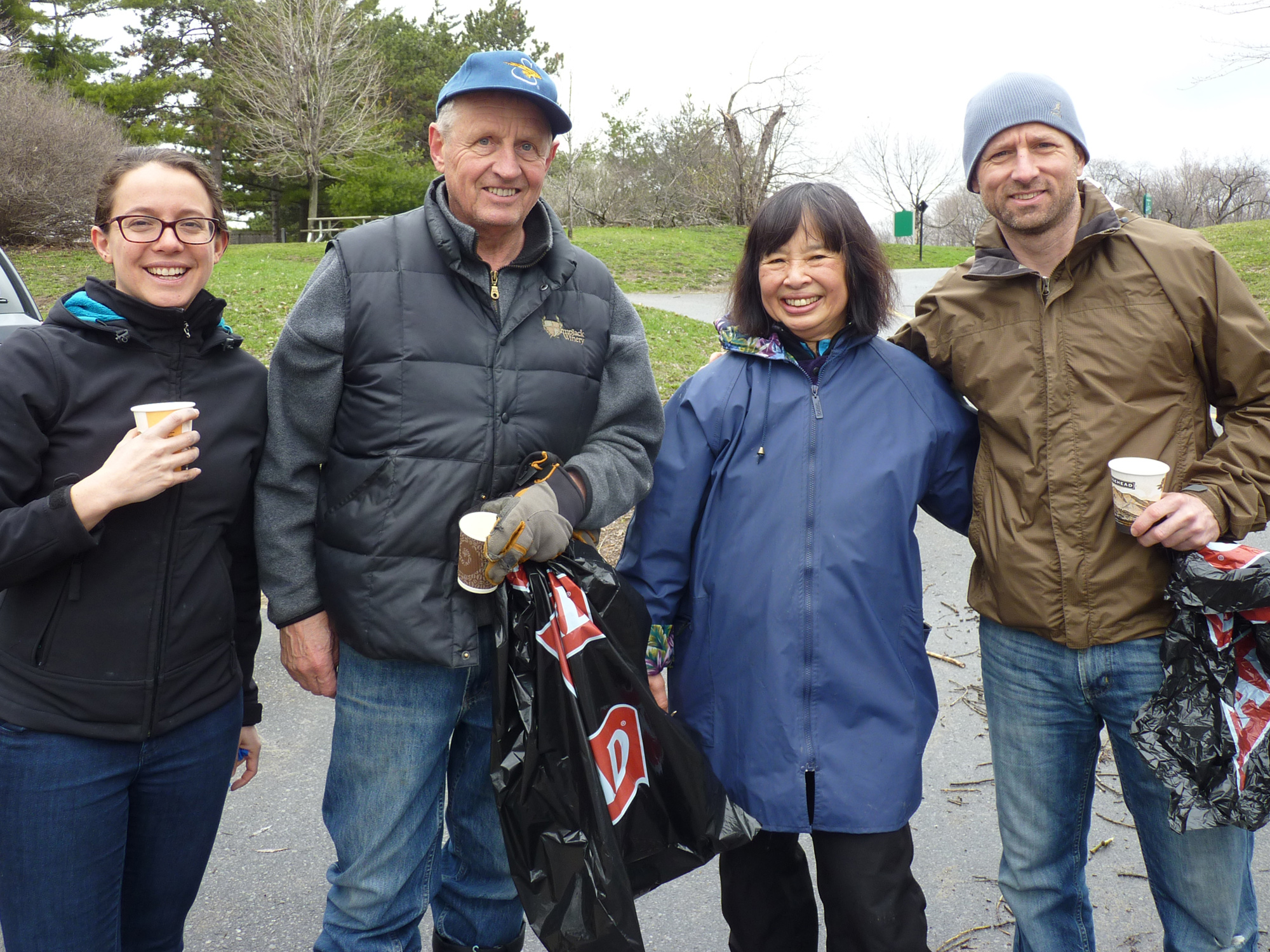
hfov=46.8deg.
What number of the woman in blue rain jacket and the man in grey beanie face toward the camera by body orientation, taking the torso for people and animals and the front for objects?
2

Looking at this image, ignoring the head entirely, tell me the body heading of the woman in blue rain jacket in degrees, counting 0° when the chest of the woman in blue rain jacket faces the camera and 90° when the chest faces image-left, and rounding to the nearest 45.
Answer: approximately 0°

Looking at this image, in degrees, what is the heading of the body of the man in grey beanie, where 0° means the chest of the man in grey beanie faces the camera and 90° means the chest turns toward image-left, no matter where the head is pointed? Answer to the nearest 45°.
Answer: approximately 0°

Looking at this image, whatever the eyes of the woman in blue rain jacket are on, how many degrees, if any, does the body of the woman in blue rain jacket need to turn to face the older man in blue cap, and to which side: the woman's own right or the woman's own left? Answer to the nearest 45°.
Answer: approximately 90° to the woman's own right

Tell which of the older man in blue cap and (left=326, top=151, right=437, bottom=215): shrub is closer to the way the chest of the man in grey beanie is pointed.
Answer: the older man in blue cap

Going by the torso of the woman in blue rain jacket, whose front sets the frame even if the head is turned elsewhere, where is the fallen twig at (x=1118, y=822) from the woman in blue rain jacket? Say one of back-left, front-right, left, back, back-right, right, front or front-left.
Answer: back-left
